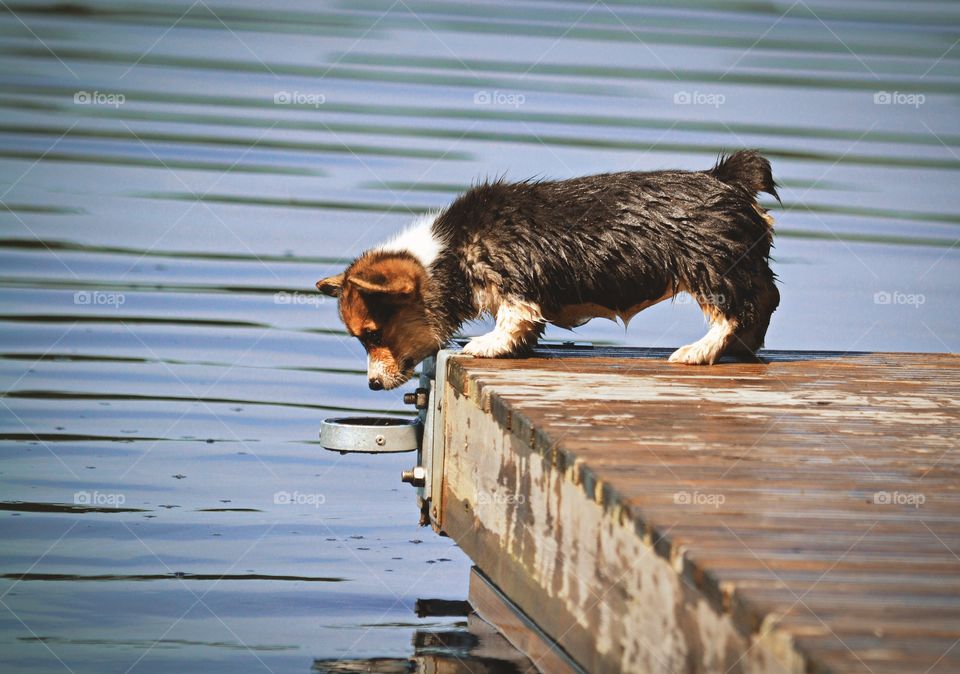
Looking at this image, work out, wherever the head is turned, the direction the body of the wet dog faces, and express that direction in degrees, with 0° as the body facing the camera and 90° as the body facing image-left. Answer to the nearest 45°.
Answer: approximately 90°
